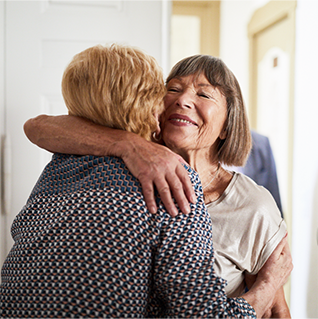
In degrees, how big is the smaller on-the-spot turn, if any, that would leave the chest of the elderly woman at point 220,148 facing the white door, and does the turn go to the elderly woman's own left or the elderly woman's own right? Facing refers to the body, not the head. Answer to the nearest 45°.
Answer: approximately 90° to the elderly woman's own right

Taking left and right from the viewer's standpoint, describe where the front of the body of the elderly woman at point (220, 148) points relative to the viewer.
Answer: facing the viewer and to the left of the viewer
